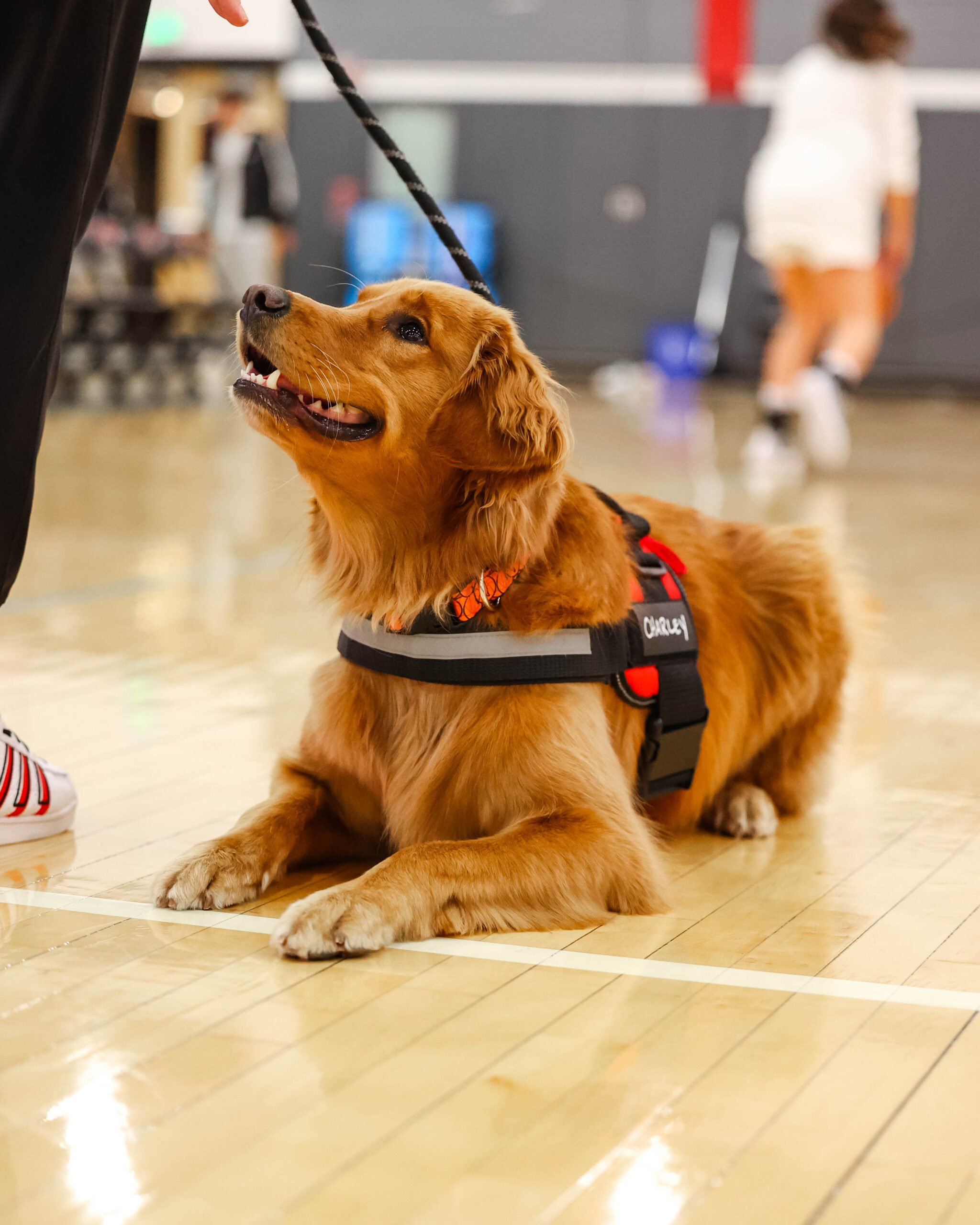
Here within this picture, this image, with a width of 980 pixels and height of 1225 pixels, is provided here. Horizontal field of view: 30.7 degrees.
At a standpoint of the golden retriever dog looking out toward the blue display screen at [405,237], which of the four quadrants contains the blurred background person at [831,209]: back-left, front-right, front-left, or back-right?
front-right

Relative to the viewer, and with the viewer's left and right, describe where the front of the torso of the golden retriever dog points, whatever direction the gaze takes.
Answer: facing the viewer and to the left of the viewer

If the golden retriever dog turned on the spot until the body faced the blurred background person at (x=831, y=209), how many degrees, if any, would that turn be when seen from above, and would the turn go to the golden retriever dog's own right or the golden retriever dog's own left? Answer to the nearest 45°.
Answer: approximately 135° to the golden retriever dog's own right

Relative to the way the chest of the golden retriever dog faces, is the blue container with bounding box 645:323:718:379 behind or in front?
behind

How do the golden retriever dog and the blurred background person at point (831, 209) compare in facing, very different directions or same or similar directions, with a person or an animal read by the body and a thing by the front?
very different directions

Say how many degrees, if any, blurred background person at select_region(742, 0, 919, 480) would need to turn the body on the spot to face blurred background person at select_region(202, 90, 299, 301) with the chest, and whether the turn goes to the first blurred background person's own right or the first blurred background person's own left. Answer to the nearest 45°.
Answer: approximately 90° to the first blurred background person's own left

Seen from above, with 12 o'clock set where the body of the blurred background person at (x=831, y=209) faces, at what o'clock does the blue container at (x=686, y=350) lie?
The blue container is roughly at 10 o'clock from the blurred background person.

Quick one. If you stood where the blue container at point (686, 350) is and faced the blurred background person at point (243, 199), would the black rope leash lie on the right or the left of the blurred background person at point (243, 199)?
left

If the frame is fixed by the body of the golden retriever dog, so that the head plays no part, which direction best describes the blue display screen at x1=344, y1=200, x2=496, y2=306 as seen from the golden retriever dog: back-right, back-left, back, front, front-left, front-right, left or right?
back-right

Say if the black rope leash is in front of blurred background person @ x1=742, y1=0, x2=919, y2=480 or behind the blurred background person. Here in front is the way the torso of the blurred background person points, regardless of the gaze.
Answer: behind

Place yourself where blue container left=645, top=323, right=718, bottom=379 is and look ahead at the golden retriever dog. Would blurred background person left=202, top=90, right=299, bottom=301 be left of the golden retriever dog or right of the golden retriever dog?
right

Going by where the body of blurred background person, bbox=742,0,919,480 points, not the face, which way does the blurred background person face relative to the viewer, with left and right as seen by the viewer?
facing away from the viewer and to the right of the viewer
